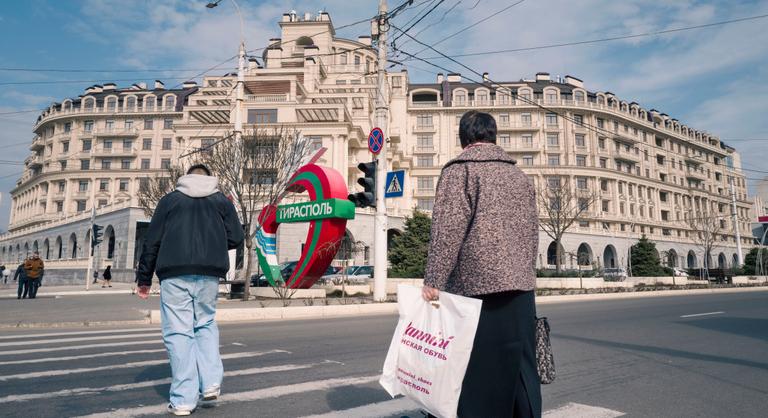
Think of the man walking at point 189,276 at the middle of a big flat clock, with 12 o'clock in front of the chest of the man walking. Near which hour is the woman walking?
The woman walking is roughly at 5 o'clock from the man walking.

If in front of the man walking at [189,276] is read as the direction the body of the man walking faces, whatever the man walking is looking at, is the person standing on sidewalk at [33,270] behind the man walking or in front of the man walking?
in front

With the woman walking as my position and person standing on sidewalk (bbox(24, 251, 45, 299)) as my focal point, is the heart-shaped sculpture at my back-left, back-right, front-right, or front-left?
front-right

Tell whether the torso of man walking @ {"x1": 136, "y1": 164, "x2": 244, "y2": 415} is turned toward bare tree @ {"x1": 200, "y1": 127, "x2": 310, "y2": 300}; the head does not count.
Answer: yes

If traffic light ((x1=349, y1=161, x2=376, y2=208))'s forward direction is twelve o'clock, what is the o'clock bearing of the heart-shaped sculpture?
The heart-shaped sculpture is roughly at 2 o'clock from the traffic light.

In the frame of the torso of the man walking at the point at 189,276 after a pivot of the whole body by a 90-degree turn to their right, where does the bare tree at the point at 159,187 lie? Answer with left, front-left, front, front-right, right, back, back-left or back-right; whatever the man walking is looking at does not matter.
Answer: left

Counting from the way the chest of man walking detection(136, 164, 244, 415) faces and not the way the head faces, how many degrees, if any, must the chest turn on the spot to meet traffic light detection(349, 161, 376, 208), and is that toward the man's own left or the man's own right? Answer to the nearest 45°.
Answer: approximately 45° to the man's own right

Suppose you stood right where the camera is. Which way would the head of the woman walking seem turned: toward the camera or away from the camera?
away from the camera

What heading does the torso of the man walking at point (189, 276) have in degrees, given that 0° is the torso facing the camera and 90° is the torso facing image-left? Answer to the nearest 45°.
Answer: approximately 180°

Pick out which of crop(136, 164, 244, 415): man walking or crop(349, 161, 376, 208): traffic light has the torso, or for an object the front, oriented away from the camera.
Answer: the man walking

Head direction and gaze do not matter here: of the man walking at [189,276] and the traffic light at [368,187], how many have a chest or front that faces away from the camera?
1

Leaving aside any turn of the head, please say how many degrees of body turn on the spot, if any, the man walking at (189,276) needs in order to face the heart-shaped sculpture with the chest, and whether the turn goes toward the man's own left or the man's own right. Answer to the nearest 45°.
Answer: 0° — they already face it

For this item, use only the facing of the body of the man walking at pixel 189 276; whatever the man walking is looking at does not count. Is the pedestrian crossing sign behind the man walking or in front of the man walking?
in front
